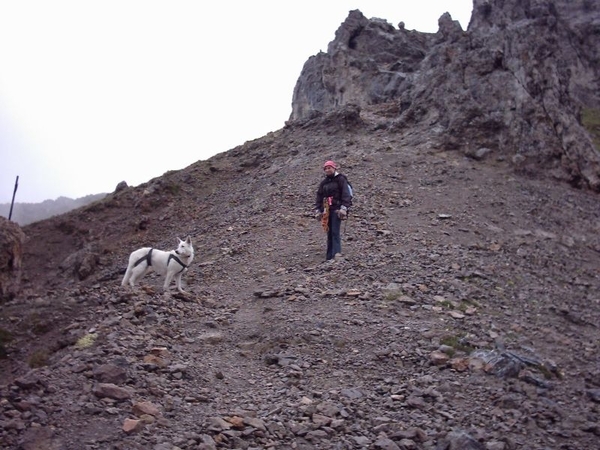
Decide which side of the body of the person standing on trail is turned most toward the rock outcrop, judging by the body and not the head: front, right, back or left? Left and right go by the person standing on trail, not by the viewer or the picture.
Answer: back

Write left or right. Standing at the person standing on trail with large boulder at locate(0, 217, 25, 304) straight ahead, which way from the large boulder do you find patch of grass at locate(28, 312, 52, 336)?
left

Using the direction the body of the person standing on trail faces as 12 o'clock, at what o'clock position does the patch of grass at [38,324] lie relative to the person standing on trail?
The patch of grass is roughly at 12 o'clock from the person standing on trail.

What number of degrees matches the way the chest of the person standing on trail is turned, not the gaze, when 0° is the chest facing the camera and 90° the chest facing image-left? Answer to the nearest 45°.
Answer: approximately 45°

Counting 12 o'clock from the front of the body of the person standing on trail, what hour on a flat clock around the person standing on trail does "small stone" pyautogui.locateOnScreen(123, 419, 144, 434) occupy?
The small stone is roughly at 11 o'clock from the person standing on trail.

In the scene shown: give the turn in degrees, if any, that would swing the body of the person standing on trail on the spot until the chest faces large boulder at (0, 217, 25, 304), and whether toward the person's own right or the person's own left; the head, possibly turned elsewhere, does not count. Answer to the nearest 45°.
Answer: approximately 45° to the person's own right

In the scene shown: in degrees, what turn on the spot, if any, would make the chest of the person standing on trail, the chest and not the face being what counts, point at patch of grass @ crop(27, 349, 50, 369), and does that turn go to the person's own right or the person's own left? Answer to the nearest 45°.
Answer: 0° — they already face it
